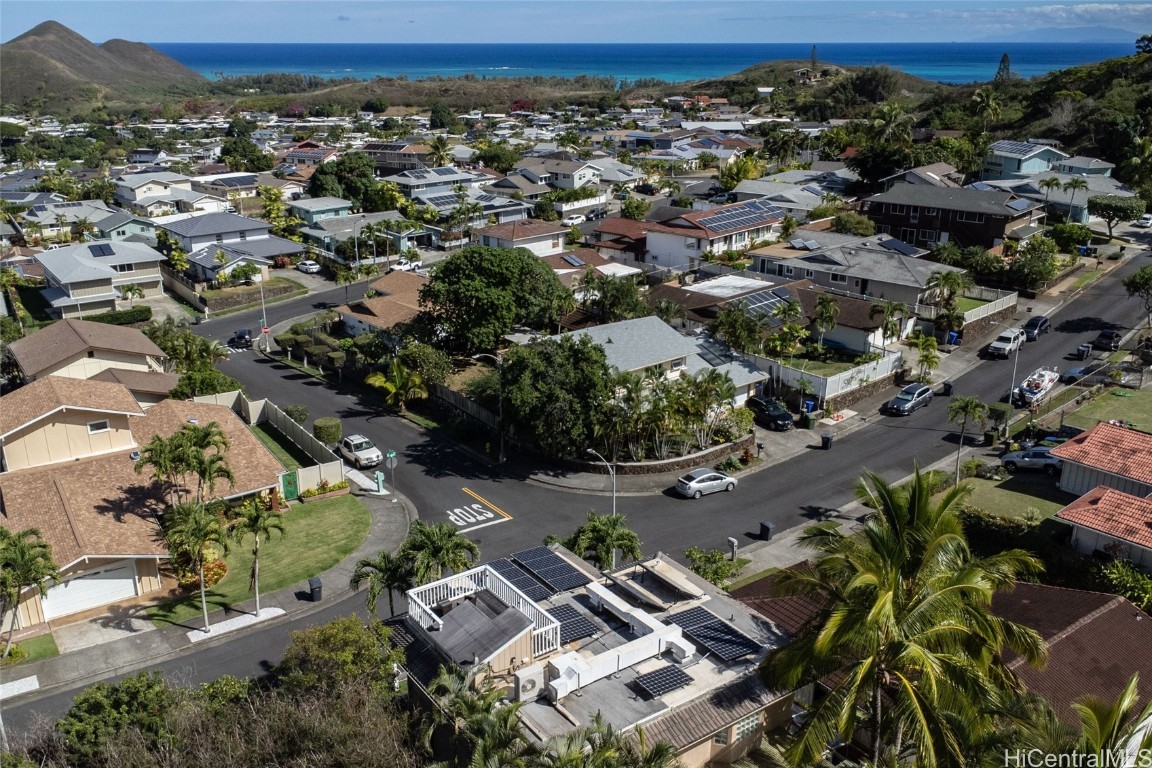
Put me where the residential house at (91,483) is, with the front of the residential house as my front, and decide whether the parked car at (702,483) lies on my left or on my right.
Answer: on my left

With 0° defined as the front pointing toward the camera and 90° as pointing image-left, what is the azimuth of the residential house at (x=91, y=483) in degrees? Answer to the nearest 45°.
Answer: approximately 0°

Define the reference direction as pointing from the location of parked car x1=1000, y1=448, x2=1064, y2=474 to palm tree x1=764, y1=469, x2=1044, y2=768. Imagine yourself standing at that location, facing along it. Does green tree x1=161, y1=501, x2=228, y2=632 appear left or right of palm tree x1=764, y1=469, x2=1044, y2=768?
right

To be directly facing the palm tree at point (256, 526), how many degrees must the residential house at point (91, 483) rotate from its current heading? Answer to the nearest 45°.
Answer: approximately 45° to its left

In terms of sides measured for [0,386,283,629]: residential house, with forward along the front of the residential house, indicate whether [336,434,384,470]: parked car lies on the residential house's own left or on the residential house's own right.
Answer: on the residential house's own left

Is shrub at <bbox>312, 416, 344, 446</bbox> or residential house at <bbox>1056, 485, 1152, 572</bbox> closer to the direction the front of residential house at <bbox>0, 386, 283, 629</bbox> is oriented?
the residential house
